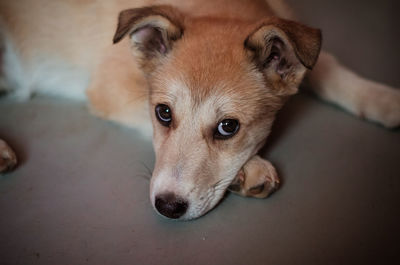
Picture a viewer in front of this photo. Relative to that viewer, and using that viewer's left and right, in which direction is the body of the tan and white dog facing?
facing the viewer and to the right of the viewer
